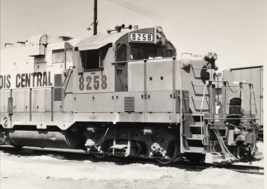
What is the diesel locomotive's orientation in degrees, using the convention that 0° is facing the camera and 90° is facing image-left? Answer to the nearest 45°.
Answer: approximately 315°
